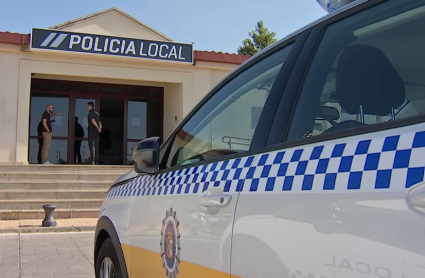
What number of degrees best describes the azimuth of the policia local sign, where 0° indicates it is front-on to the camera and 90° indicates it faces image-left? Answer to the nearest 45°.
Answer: approximately 0°

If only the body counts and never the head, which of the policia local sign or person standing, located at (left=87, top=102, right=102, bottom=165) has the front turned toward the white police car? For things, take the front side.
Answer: the policia local sign

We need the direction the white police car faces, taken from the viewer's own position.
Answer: facing away from the viewer and to the left of the viewer

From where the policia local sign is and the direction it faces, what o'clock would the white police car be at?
The white police car is roughly at 12 o'clock from the policia local sign.

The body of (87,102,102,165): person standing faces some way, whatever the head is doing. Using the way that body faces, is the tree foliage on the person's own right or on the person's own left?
on the person's own right

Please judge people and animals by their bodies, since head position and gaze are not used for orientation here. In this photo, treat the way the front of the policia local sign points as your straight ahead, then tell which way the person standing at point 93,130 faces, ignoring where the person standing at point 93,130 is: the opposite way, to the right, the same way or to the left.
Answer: to the right

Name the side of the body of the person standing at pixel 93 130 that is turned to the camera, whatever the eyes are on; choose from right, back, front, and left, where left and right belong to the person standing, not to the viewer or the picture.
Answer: left

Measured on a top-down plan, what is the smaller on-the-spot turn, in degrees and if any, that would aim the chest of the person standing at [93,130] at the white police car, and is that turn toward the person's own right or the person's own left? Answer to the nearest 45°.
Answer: approximately 90° to the person's own left
